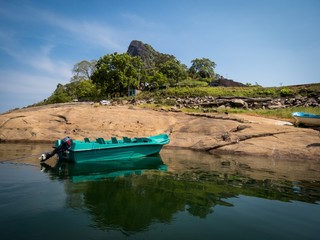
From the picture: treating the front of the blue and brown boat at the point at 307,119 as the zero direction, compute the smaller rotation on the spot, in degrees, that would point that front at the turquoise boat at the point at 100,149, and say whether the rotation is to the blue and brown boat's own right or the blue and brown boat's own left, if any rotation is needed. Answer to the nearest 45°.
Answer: approximately 45° to the blue and brown boat's own left

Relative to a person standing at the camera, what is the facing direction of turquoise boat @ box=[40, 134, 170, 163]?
facing away from the viewer and to the right of the viewer

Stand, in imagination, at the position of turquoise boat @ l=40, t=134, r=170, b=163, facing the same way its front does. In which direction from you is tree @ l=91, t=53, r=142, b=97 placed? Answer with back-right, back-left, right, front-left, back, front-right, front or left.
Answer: front-left

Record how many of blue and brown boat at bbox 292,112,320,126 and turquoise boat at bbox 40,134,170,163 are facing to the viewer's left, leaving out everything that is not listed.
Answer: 1

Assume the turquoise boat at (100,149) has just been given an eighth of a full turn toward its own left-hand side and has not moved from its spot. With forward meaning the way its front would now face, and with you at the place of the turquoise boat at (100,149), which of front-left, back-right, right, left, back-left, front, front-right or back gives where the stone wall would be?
front-right

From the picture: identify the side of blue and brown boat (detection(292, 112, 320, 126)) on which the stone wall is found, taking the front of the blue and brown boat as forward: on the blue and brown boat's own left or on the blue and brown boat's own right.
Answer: on the blue and brown boat's own right

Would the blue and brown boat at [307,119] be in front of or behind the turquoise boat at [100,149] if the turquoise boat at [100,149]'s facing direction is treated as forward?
in front

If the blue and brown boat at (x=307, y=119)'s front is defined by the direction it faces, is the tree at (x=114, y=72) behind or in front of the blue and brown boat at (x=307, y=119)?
in front

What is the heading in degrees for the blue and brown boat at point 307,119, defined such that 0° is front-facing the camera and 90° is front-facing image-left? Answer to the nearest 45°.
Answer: approximately 90°
